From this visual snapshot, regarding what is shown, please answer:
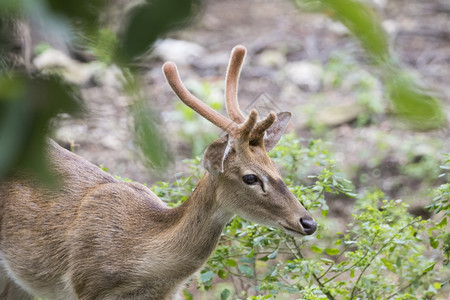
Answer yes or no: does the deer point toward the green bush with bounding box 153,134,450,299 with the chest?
yes

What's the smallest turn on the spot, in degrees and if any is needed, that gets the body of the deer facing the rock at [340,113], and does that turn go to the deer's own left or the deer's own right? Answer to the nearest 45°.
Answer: approximately 45° to the deer's own left

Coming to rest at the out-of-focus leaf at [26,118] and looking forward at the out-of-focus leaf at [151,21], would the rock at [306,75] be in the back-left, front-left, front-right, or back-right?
front-left

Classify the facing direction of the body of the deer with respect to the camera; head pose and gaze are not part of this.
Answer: to the viewer's right

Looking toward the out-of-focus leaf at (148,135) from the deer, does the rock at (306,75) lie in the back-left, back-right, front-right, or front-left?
back-left
